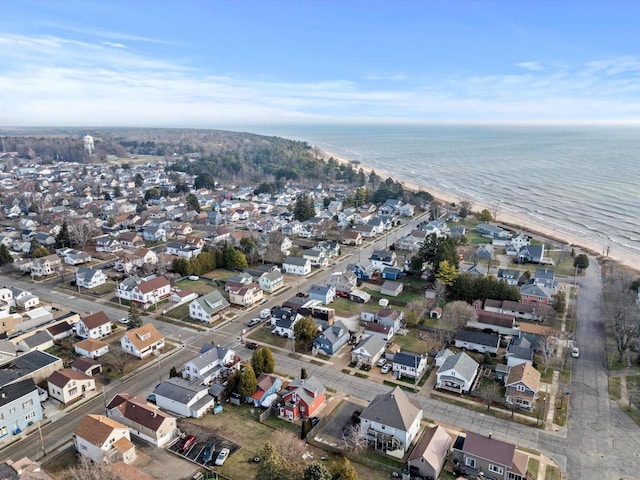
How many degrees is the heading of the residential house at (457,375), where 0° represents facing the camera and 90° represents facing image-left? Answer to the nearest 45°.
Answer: approximately 45°

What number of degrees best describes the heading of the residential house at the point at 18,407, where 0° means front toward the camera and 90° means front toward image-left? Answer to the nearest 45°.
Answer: approximately 315°

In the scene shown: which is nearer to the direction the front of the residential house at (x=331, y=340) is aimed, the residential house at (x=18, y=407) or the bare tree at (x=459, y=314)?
the residential house

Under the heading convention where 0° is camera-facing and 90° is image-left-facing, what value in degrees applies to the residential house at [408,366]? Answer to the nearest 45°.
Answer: approximately 45°
